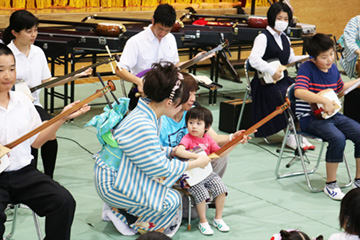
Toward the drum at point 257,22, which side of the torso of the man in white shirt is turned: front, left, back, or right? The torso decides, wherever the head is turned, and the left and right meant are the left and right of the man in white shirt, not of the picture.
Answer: left

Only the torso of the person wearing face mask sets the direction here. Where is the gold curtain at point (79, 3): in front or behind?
behind

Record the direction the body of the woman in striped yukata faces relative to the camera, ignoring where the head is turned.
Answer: to the viewer's right

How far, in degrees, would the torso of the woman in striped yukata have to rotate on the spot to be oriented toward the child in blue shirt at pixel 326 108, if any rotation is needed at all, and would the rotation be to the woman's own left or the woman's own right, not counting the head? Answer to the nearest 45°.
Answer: approximately 45° to the woman's own left

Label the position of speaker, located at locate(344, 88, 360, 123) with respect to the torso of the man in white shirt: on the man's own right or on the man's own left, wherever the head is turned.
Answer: on the man's own left

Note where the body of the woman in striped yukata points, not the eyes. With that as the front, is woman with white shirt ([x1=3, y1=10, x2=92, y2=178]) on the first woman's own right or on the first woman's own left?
on the first woman's own left

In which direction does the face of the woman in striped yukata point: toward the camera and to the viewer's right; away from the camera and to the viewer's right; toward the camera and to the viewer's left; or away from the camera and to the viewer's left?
away from the camera and to the viewer's right

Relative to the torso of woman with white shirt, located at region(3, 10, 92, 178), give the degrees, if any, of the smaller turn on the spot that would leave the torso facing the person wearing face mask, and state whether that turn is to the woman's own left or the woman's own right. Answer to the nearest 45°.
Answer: approximately 45° to the woman's own left

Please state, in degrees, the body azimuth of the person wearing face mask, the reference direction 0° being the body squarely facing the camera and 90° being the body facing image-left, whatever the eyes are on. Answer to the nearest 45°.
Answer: approximately 315°

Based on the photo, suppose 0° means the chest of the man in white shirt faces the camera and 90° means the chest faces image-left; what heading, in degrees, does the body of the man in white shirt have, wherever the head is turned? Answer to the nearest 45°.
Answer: approximately 315°

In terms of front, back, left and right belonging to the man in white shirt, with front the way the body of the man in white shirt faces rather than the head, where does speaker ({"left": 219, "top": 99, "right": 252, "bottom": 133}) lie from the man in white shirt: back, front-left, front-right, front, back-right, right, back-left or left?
left

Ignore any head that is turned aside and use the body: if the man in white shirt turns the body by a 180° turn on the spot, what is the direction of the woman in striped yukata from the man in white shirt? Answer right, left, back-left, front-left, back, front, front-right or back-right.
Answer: back-left

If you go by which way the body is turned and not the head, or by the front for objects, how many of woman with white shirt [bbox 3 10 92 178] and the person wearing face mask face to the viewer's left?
0
